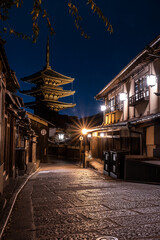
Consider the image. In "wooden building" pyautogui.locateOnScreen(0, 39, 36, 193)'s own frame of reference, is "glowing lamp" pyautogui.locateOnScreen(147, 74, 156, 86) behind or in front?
in front

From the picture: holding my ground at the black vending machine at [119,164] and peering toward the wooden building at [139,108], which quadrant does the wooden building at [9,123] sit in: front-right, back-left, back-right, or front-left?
back-left

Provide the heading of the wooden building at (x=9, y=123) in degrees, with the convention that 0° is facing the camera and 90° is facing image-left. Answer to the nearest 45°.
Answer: approximately 270°
